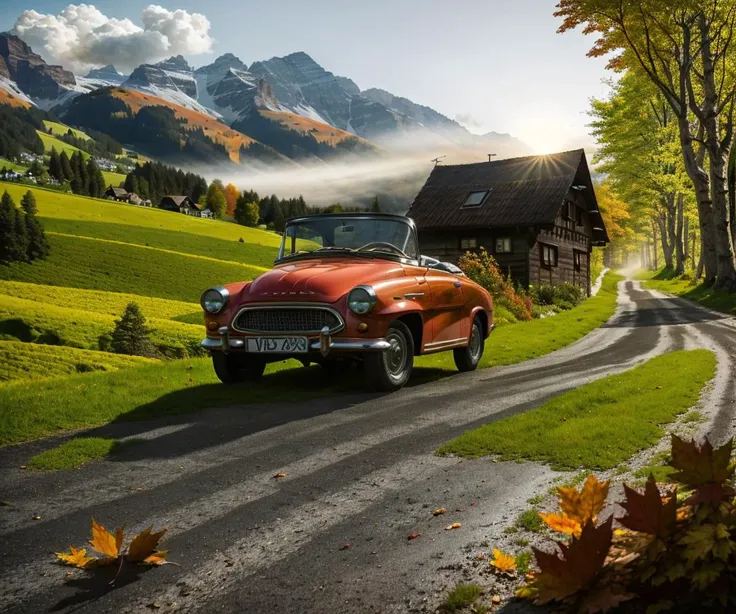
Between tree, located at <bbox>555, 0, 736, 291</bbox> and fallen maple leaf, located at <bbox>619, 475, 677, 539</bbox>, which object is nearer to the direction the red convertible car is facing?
the fallen maple leaf

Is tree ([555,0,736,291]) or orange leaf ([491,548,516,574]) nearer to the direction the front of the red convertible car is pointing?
the orange leaf

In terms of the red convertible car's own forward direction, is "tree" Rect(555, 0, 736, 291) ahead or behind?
behind

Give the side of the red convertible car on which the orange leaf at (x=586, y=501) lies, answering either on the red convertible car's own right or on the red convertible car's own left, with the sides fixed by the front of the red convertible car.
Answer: on the red convertible car's own left

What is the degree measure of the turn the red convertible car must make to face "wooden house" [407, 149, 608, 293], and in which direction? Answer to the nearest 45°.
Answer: approximately 135° to its right

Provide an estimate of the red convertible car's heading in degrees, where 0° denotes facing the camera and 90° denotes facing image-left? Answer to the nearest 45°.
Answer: approximately 45°
